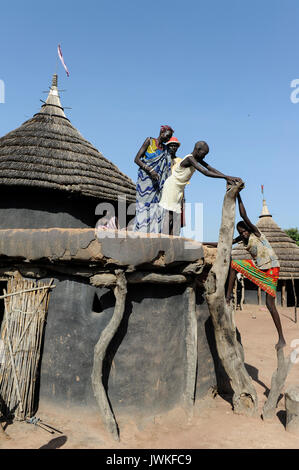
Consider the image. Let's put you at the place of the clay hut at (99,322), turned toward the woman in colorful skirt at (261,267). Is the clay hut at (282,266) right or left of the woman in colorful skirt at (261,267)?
left

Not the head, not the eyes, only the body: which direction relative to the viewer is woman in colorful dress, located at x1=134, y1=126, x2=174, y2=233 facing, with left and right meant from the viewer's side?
facing the viewer and to the right of the viewer

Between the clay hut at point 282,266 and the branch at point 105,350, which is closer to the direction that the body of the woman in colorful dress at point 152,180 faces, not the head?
the branch

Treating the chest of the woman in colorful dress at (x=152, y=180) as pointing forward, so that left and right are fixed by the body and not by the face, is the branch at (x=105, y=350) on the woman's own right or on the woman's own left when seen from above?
on the woman's own right

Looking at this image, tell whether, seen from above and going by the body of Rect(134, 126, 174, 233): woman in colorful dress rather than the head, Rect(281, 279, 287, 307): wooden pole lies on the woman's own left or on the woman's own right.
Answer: on the woman's own left

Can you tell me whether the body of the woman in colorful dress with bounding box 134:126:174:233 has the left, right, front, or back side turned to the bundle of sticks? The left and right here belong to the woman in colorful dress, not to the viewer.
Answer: right
